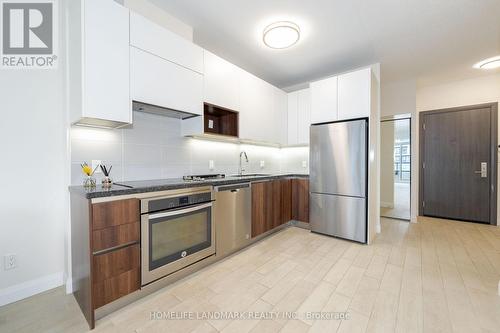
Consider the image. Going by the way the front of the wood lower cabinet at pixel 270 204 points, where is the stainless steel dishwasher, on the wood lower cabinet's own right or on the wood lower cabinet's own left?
on the wood lower cabinet's own right

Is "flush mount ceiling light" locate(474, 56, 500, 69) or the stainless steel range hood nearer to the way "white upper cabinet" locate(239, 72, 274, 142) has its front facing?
the flush mount ceiling light

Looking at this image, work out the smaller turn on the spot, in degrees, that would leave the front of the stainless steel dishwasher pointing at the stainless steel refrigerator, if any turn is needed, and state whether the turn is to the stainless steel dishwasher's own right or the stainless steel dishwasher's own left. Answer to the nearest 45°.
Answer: approximately 45° to the stainless steel dishwasher's own left

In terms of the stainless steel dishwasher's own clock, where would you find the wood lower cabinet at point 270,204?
The wood lower cabinet is roughly at 9 o'clock from the stainless steel dishwasher.

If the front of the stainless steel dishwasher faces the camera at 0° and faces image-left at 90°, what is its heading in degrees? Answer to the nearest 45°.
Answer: approximately 315°

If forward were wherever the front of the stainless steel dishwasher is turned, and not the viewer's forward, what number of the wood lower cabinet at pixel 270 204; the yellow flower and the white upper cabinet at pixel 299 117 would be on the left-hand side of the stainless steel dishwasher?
2

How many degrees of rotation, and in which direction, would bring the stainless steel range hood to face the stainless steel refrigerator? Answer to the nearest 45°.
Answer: approximately 45° to its left

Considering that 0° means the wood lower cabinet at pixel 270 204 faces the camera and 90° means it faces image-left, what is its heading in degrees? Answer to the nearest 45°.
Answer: approximately 315°

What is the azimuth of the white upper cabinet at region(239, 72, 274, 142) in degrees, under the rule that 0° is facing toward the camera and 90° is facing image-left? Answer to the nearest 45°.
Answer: approximately 315°
